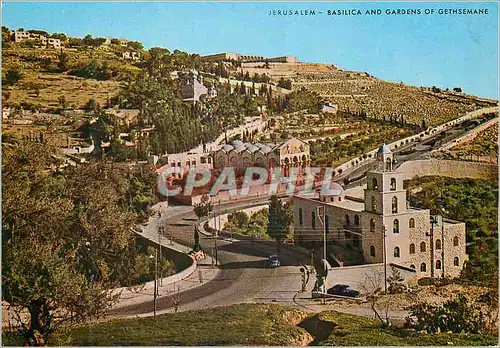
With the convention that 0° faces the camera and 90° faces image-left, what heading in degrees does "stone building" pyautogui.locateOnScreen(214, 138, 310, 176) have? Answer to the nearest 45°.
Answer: approximately 315°

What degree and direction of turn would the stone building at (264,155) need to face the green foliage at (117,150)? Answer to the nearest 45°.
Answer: approximately 135° to its right

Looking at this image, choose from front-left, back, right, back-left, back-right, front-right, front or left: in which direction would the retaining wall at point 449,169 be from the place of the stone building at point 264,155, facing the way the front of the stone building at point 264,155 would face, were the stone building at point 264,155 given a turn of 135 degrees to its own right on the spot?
back

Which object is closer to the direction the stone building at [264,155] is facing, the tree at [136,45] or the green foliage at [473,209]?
the green foliage

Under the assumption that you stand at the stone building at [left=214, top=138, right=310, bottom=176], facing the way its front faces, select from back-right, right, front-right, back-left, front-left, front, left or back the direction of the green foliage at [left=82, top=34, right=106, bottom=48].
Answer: back-right
